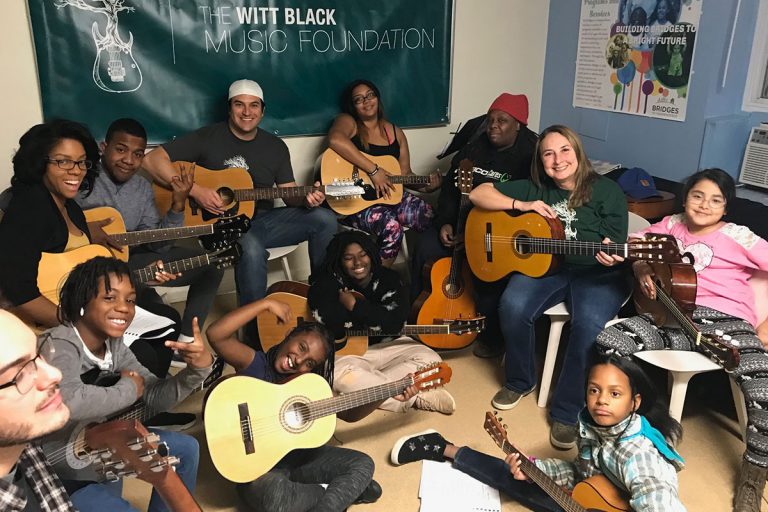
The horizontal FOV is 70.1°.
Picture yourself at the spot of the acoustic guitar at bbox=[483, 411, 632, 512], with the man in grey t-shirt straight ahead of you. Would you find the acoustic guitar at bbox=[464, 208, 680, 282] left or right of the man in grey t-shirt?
right

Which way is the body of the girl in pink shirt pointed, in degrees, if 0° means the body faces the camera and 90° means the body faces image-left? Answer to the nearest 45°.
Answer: approximately 45°

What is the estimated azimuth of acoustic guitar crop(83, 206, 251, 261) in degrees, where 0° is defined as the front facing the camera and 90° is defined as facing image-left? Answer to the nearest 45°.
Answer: approximately 0°

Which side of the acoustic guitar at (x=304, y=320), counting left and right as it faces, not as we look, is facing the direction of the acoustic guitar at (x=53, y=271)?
right

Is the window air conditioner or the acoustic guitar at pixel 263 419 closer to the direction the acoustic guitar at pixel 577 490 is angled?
the acoustic guitar

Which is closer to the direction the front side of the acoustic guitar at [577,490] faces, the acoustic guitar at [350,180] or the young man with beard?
the young man with beard

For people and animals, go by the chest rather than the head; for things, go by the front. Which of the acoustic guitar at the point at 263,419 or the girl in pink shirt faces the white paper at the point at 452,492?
the girl in pink shirt

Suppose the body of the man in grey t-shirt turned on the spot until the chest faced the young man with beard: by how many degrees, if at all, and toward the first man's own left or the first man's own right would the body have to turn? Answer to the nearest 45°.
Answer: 0° — they already face them

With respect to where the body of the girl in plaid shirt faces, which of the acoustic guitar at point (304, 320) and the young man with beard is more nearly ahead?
the young man with beard
